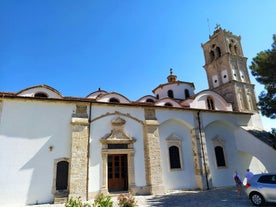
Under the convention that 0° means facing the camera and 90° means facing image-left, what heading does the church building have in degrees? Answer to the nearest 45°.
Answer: approximately 0°
